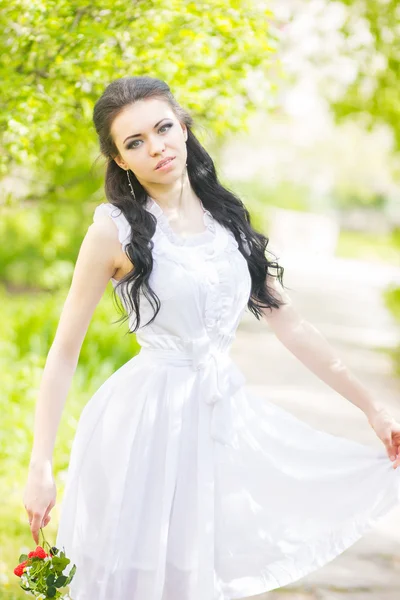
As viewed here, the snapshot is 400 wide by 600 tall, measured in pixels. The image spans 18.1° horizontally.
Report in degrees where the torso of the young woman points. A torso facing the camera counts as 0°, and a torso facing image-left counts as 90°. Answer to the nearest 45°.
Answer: approximately 315°
